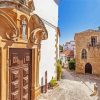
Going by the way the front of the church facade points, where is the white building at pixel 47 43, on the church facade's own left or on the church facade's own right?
on the church facade's own left

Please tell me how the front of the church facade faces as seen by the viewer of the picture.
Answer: facing the viewer and to the right of the viewer
